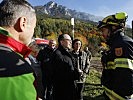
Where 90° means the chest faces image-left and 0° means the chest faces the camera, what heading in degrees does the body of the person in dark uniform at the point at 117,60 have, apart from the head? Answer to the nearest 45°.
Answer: approximately 90°

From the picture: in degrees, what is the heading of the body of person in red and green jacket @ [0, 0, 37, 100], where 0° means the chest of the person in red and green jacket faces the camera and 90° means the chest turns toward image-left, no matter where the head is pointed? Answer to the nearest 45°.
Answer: approximately 225°

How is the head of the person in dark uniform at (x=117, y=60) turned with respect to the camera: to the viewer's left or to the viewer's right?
to the viewer's left
